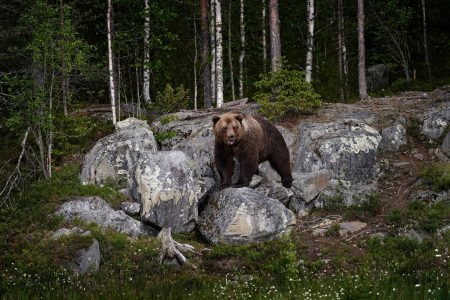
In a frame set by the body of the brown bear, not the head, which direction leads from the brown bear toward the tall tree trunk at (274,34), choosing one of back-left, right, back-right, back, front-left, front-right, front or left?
back-right

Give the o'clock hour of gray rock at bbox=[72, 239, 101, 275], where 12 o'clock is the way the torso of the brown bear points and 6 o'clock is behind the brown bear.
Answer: The gray rock is roughly at 12 o'clock from the brown bear.

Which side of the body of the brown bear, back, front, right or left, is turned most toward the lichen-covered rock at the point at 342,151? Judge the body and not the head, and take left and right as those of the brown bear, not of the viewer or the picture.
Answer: back

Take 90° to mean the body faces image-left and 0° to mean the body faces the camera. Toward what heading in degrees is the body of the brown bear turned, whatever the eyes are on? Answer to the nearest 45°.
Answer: approximately 45°

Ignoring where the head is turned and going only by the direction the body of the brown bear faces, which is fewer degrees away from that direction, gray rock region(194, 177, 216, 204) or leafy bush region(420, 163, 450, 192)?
the gray rock

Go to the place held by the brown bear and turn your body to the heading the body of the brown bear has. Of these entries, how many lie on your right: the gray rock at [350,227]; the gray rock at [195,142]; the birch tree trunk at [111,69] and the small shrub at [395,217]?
2

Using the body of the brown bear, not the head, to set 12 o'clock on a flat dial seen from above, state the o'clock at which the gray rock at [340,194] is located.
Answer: The gray rock is roughly at 7 o'clock from the brown bear.

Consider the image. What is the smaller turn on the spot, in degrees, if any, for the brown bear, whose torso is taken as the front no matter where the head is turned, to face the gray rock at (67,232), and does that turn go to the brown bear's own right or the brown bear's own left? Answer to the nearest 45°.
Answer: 0° — it already faces it

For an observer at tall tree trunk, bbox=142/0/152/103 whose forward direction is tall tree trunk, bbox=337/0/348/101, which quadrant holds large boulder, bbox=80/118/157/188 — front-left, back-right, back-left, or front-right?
back-right

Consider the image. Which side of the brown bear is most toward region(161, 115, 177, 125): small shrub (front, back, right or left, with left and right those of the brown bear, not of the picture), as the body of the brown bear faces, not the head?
right

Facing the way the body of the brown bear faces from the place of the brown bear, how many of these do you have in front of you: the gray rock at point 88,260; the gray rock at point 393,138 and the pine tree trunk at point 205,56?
1

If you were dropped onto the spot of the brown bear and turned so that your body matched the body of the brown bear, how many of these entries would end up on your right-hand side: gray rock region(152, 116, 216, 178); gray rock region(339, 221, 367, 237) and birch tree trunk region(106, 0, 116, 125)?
2

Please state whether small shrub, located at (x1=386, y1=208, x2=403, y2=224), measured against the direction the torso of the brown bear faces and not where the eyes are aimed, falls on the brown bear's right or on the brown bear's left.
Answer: on the brown bear's left
